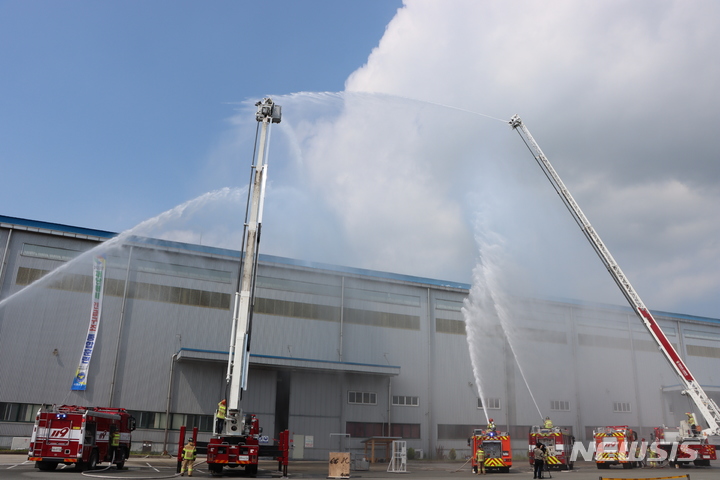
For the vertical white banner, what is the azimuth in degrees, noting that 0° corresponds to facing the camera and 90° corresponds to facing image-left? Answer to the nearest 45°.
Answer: approximately 0°

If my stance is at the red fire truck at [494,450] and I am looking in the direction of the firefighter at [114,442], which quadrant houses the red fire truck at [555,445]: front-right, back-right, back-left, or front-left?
back-right

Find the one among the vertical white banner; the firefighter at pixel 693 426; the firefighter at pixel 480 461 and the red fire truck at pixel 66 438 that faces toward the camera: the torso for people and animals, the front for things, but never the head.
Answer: the vertical white banner

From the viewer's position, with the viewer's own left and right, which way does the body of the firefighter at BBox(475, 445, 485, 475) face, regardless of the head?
facing away from the viewer

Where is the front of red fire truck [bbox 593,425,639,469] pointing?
away from the camera

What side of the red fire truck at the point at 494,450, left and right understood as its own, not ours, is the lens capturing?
back

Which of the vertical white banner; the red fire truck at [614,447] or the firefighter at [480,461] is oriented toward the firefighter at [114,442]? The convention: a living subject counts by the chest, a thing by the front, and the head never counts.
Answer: the vertical white banner
